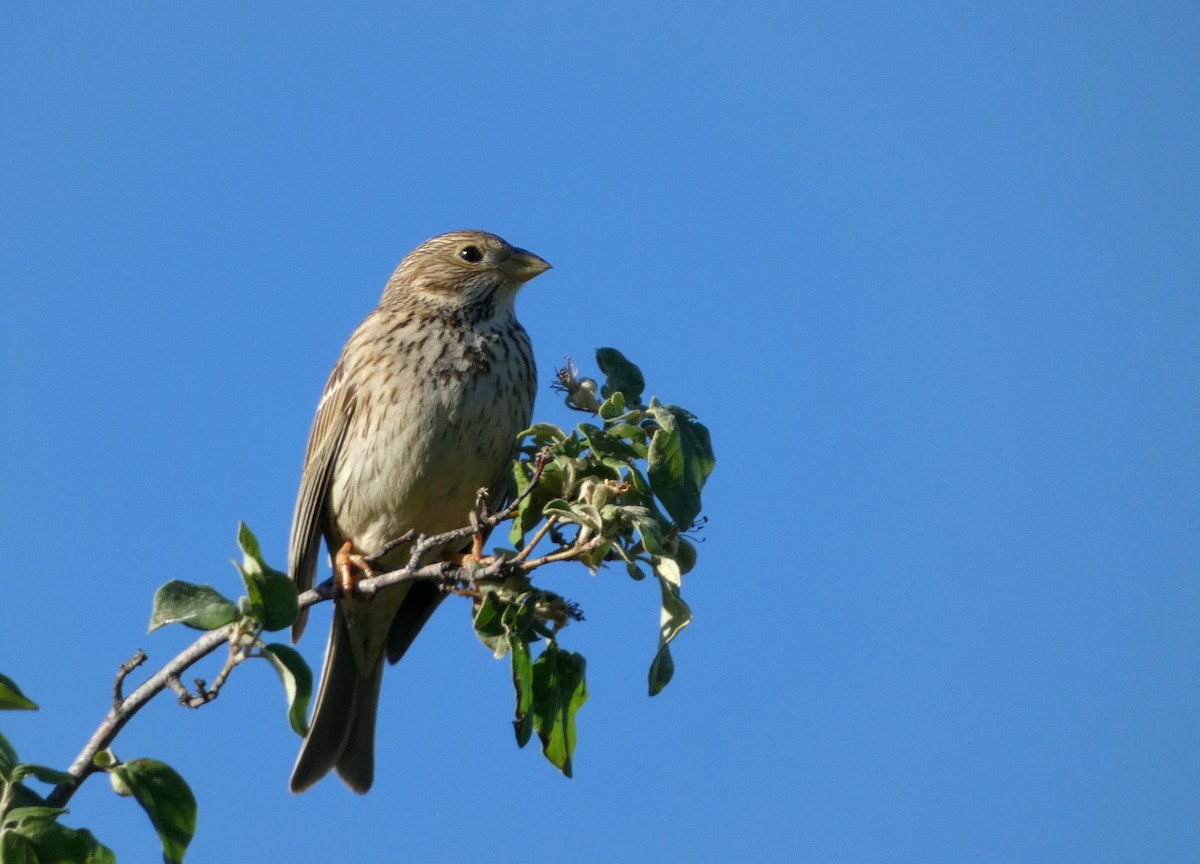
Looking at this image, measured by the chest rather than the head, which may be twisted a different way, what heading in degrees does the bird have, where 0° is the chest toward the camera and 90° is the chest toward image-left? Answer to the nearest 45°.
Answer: approximately 315°
